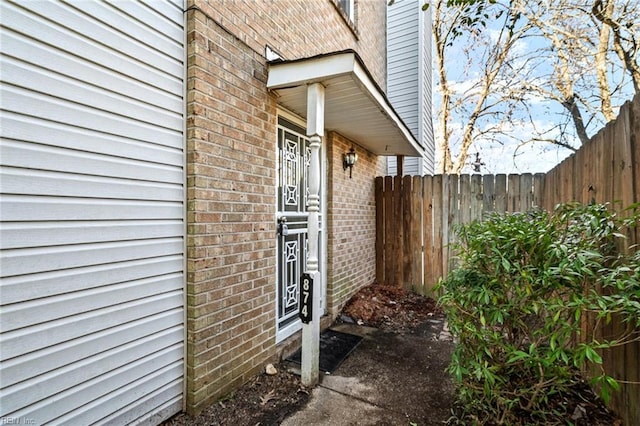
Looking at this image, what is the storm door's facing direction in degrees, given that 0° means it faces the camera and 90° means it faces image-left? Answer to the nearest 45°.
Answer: approximately 315°

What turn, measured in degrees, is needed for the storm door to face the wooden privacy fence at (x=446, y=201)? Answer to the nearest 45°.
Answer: approximately 90° to its left

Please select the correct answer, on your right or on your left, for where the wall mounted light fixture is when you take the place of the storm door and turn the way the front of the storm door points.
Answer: on your left

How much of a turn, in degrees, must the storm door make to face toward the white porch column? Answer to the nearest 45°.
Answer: approximately 45° to its right

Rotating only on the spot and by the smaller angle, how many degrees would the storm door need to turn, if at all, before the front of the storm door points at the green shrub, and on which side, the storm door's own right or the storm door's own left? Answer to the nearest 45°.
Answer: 0° — it already faces it
